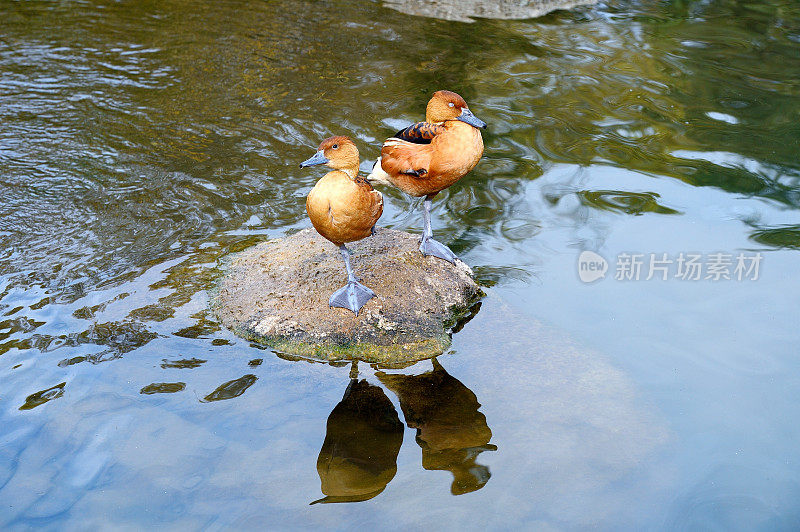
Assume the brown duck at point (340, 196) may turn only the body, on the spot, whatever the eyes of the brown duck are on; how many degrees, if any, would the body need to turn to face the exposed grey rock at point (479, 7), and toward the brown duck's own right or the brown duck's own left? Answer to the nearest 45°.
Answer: approximately 135° to the brown duck's own right

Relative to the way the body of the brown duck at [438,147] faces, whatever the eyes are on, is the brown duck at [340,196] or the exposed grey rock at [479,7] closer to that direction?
the exposed grey rock

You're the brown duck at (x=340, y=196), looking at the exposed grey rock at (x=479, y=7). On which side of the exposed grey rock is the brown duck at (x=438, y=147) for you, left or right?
right

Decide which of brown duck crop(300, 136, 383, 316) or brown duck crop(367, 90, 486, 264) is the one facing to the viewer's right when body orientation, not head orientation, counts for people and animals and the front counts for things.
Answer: brown duck crop(367, 90, 486, 264)

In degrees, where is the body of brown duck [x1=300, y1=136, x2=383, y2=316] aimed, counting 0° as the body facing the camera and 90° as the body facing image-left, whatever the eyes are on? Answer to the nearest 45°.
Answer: approximately 45°

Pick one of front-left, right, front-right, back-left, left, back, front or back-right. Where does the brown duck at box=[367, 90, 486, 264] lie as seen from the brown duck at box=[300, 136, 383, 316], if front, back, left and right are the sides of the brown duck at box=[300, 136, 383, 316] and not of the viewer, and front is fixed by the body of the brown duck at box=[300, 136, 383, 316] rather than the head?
back

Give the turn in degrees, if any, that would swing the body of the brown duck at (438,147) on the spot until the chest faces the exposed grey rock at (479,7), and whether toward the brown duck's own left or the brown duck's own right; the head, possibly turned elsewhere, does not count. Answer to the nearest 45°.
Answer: approximately 90° to the brown duck's own left

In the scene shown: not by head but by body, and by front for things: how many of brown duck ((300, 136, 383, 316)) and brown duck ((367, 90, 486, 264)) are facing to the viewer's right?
1

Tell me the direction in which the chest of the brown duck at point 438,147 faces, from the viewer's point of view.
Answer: to the viewer's right
